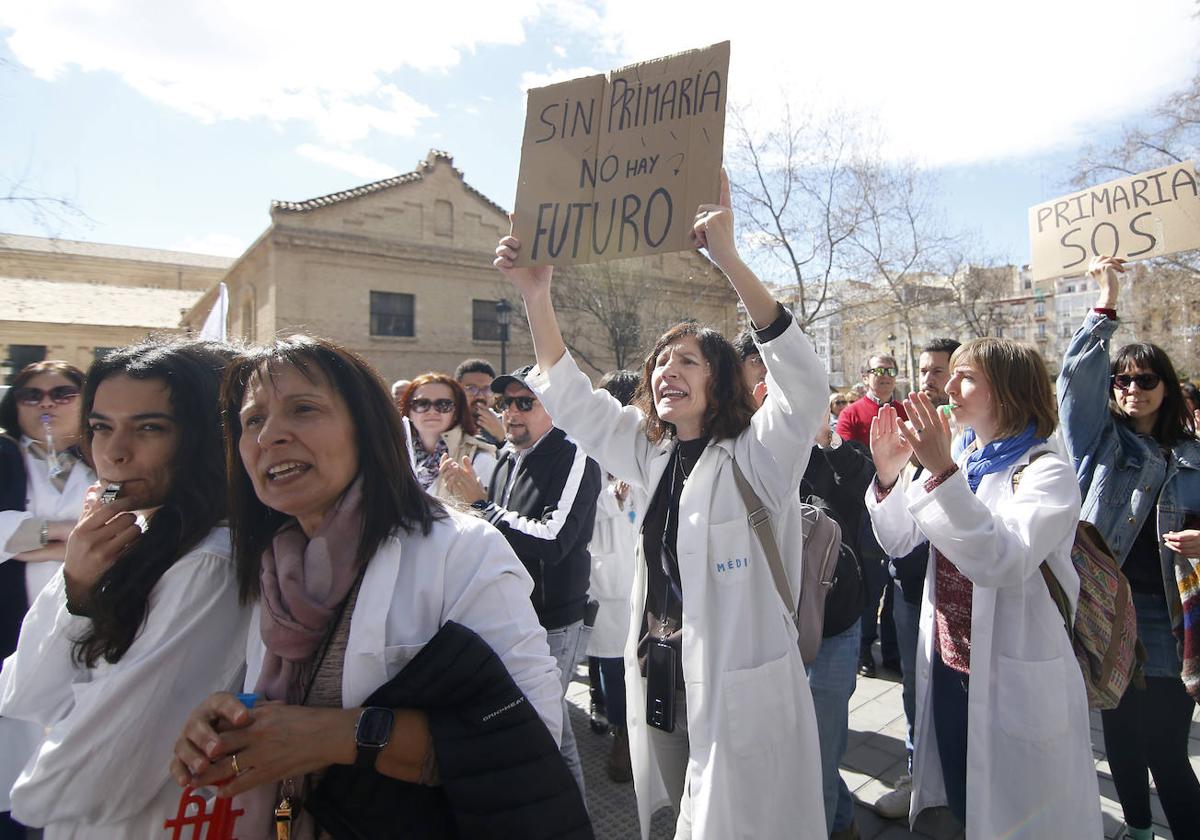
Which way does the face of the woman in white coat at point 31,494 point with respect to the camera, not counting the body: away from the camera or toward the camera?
toward the camera

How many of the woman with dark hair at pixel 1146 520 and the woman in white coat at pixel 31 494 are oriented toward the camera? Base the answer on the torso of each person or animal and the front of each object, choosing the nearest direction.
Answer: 2

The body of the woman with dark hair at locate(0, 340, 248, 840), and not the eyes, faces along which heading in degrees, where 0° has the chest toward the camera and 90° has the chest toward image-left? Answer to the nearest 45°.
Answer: approximately 45°

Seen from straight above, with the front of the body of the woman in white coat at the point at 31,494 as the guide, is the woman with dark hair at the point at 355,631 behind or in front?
in front

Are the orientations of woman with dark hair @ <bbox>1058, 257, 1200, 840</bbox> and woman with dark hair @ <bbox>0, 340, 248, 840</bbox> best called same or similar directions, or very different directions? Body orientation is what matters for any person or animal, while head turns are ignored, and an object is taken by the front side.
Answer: same or similar directions

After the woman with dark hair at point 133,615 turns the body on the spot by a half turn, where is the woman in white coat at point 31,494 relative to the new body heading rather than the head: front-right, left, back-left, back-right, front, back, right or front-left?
front-left

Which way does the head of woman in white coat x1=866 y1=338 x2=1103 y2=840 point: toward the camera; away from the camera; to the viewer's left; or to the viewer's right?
to the viewer's left

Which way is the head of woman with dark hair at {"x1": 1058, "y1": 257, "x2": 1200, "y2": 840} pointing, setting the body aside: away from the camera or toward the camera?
toward the camera

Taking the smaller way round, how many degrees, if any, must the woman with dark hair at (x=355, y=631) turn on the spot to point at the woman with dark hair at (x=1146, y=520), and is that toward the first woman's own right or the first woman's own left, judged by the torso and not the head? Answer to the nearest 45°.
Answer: approximately 135° to the first woman's own left

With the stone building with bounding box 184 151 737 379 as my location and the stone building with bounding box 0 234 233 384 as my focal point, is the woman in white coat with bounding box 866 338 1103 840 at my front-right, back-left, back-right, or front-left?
back-left

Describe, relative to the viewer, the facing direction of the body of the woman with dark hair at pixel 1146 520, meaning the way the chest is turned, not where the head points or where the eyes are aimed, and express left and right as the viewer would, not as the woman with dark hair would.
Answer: facing the viewer

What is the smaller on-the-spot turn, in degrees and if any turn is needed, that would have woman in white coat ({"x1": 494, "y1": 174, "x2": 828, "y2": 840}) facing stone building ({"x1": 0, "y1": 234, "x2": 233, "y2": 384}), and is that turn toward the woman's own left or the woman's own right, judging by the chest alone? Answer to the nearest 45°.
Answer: approximately 90° to the woman's own right

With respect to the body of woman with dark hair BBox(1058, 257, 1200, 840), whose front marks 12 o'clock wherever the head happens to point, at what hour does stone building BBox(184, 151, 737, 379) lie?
The stone building is roughly at 4 o'clock from the woman with dark hair.

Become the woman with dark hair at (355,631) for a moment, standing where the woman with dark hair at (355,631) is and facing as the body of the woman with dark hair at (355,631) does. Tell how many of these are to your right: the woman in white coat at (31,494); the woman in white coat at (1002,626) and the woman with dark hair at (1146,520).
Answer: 1

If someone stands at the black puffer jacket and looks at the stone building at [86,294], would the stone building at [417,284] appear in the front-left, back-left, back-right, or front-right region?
front-right

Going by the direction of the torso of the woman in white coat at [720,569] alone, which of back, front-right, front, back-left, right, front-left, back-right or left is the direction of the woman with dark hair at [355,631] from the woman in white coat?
front
